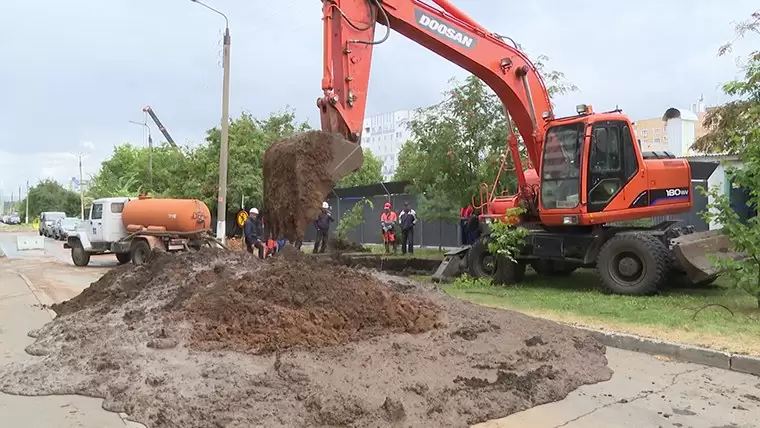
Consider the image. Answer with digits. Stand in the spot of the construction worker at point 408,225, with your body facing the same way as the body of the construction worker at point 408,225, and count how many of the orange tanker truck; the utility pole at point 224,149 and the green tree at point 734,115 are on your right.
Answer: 2

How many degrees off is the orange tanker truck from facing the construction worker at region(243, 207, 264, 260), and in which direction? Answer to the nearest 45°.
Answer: approximately 180°

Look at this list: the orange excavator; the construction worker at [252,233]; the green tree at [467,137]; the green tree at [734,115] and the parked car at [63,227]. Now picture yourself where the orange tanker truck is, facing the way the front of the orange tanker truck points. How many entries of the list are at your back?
4

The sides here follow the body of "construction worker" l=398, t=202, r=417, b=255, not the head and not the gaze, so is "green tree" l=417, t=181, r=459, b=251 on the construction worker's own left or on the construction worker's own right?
on the construction worker's own left

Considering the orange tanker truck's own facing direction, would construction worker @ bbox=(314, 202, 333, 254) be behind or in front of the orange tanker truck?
behind

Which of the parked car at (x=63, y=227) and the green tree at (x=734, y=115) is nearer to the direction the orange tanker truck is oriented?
the parked car

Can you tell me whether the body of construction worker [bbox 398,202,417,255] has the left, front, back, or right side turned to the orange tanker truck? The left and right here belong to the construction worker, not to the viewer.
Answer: right

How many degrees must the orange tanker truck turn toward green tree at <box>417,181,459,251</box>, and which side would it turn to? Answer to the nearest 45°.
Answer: approximately 180°

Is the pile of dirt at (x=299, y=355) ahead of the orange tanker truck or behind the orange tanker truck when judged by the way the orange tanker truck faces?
behind

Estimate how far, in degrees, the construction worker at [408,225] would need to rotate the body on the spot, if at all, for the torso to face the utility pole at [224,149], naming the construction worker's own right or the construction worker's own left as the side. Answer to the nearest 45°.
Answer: approximately 90° to the construction worker's own right
